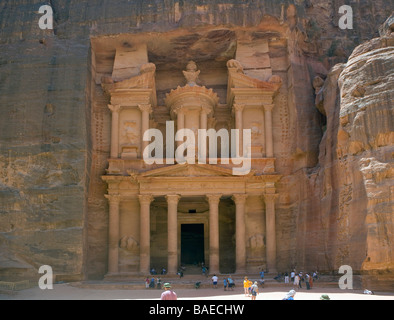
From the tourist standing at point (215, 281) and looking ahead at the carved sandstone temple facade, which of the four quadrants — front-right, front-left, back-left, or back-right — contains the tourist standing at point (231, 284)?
back-right

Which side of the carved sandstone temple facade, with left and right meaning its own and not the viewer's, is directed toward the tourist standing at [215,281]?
front

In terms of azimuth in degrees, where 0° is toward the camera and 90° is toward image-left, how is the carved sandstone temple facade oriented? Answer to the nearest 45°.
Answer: approximately 0°

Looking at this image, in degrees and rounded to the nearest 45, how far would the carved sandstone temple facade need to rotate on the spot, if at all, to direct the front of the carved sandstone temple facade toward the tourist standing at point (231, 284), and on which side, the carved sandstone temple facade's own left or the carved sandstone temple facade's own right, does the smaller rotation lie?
0° — it already faces them
